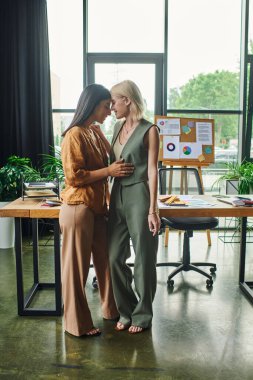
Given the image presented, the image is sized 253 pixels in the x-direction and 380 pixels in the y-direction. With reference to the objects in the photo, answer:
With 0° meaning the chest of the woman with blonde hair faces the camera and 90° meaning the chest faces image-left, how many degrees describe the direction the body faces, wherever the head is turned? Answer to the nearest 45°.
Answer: approximately 45°

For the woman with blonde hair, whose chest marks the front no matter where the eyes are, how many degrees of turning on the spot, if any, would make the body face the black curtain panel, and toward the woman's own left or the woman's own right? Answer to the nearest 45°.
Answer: approximately 90° to the woman's own right

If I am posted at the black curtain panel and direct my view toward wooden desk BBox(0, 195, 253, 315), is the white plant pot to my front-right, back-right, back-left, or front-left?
front-right

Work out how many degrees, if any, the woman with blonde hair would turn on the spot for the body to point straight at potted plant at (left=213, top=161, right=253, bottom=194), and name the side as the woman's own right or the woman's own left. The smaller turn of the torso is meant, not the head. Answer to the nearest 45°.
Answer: approximately 180°
